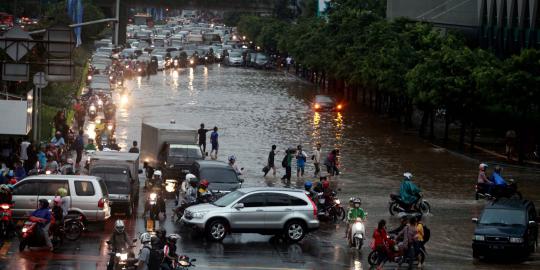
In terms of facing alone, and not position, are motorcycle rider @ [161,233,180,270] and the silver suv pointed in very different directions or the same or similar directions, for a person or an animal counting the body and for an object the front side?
very different directions

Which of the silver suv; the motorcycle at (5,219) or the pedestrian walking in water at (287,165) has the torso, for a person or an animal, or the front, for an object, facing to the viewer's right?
the pedestrian walking in water

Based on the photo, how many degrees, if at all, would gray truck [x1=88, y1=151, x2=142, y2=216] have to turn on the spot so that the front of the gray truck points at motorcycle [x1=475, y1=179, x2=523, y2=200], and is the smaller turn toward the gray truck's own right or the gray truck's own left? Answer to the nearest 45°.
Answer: approximately 90° to the gray truck's own left

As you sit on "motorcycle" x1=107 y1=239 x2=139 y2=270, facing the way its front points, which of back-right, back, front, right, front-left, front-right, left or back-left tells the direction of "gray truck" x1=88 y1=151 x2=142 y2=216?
back

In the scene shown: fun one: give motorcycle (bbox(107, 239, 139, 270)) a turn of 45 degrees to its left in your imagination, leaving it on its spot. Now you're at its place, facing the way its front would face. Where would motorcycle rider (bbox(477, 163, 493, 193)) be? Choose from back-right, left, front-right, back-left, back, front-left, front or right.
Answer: left

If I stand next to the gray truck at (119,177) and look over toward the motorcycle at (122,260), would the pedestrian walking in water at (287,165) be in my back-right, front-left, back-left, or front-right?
back-left

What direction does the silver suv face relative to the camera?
to the viewer's left

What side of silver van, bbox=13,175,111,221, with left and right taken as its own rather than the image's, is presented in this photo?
left
